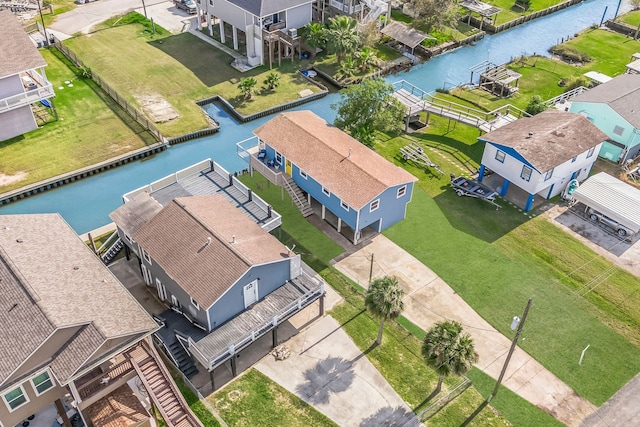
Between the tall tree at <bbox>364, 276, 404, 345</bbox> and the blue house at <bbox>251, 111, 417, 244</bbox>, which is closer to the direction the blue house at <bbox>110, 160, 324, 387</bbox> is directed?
the tall tree

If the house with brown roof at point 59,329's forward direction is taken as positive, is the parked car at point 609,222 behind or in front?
in front

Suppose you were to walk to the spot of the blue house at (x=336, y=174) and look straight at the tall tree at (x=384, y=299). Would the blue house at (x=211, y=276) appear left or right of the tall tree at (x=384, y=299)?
right

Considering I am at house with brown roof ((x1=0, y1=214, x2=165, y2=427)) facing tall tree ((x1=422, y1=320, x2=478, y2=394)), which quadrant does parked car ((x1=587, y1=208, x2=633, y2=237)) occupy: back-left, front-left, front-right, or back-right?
front-left

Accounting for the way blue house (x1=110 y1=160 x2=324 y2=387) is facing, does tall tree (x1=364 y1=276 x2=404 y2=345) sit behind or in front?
in front

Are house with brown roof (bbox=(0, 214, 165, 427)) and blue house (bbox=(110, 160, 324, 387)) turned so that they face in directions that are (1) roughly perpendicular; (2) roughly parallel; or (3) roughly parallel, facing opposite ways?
roughly parallel

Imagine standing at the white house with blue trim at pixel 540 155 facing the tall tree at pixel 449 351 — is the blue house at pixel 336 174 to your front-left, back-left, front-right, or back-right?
front-right

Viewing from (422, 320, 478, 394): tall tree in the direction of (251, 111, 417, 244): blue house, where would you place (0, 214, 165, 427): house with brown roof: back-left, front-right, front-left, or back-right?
front-left

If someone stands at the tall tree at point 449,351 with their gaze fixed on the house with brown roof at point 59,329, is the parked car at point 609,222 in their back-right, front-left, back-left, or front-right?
back-right

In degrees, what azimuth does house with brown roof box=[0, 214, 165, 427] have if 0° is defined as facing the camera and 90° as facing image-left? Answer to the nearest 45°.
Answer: approximately 315°

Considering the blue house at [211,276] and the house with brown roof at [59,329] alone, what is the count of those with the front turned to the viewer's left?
0
